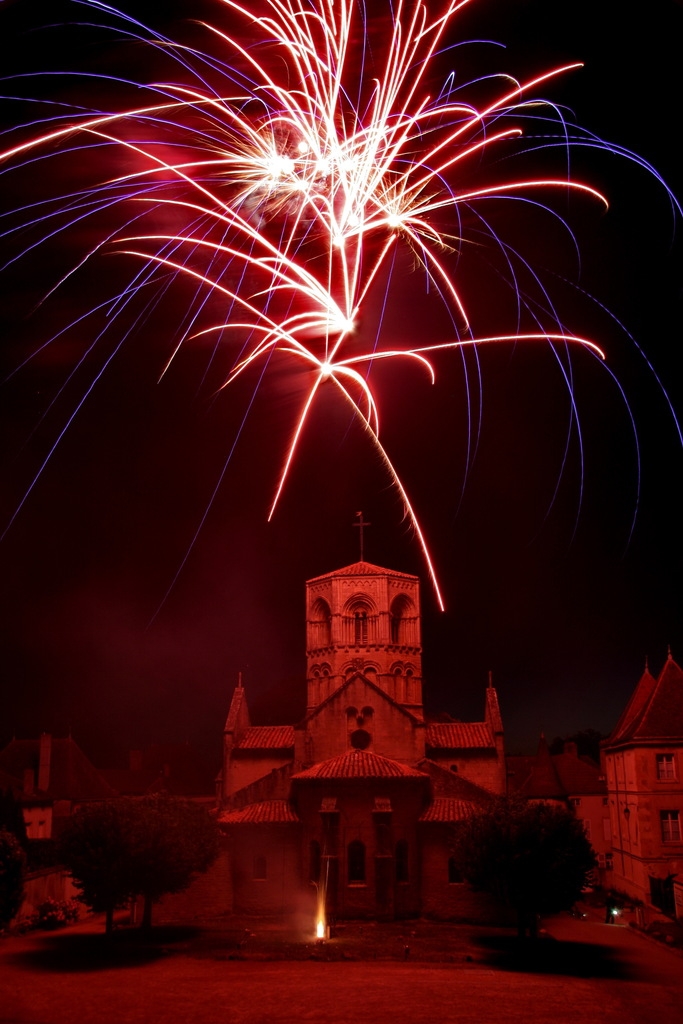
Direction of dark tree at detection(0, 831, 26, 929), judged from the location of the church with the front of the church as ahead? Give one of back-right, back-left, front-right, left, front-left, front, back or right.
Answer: back-left

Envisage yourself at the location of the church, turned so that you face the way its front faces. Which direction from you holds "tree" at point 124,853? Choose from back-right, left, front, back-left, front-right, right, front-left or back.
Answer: back-left

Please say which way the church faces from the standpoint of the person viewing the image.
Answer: facing away from the viewer

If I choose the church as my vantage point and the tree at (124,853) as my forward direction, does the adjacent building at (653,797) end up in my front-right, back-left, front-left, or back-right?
back-left

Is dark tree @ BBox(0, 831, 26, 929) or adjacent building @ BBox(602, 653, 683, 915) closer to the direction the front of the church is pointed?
the adjacent building

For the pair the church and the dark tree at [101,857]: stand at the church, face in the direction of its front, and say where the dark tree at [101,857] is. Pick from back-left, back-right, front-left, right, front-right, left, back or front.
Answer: back-left
